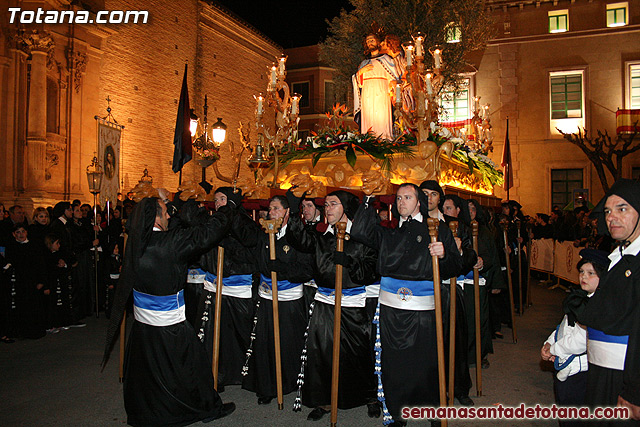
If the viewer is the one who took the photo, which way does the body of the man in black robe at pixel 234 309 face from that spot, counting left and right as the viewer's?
facing the viewer and to the left of the viewer

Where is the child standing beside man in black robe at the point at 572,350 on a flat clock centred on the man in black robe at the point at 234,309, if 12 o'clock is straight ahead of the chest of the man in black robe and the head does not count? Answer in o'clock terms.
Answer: The child standing beside man in black robe is roughly at 9 o'clock from the man in black robe.

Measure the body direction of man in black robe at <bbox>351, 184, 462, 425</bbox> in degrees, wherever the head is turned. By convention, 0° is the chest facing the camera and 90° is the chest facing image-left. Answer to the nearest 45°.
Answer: approximately 0°

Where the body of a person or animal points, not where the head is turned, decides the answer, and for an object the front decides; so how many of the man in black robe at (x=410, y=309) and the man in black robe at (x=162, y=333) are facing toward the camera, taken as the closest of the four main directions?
1

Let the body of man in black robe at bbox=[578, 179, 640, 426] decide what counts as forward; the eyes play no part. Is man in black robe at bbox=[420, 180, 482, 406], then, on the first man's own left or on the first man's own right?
on the first man's own right

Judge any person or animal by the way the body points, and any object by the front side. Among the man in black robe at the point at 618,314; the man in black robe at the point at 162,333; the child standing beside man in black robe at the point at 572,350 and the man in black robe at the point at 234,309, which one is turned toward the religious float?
the man in black robe at the point at 162,333

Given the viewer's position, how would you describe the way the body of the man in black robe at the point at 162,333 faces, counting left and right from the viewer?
facing away from the viewer and to the right of the viewer

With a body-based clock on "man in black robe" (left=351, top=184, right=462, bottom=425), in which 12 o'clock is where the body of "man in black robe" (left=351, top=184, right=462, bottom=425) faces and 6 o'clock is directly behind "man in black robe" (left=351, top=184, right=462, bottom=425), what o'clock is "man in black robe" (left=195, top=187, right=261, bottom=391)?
"man in black robe" (left=195, top=187, right=261, bottom=391) is roughly at 4 o'clock from "man in black robe" (left=351, top=184, right=462, bottom=425).

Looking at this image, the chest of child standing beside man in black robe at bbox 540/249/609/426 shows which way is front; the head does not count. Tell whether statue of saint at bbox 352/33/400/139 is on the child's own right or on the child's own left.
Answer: on the child's own right

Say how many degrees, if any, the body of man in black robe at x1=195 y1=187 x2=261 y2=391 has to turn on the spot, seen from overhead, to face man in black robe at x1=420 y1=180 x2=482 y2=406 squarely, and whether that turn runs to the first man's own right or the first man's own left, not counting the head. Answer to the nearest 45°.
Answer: approximately 135° to the first man's own left
